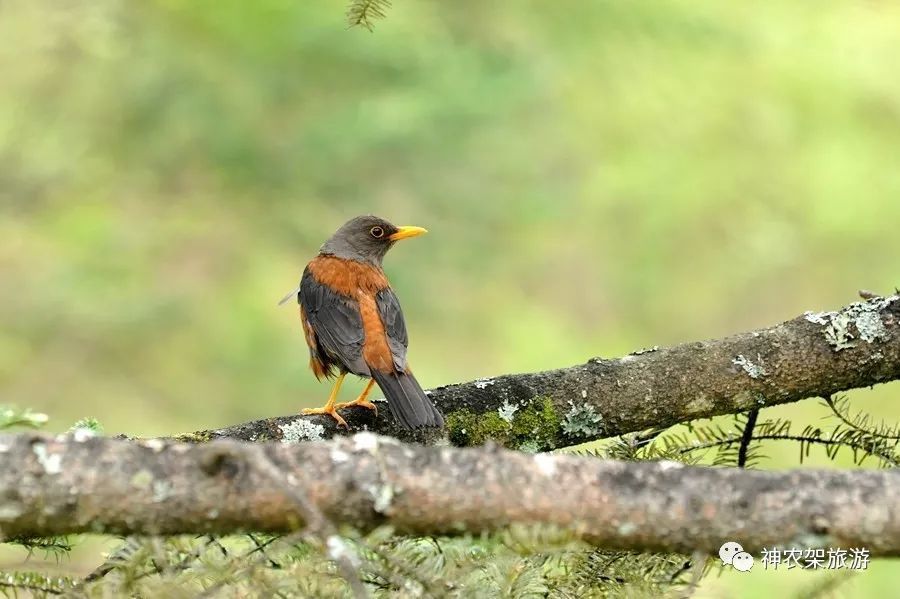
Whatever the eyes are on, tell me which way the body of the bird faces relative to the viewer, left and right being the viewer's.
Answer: facing away from the viewer and to the left of the viewer

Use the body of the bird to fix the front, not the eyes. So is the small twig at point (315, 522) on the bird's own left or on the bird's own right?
on the bird's own left
